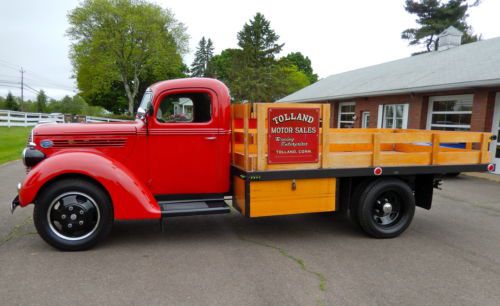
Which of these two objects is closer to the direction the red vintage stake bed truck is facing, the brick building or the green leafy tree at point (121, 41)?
the green leafy tree

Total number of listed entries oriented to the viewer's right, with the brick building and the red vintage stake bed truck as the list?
0

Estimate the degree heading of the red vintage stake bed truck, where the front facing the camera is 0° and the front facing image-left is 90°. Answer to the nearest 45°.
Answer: approximately 90°

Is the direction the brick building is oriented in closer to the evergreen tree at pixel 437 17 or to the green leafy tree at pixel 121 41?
the green leafy tree

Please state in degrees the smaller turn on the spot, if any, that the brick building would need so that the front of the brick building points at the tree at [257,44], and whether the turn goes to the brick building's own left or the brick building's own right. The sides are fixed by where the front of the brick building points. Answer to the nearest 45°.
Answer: approximately 90° to the brick building's own right

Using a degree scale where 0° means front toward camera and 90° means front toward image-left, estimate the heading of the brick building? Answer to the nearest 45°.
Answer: approximately 45°
